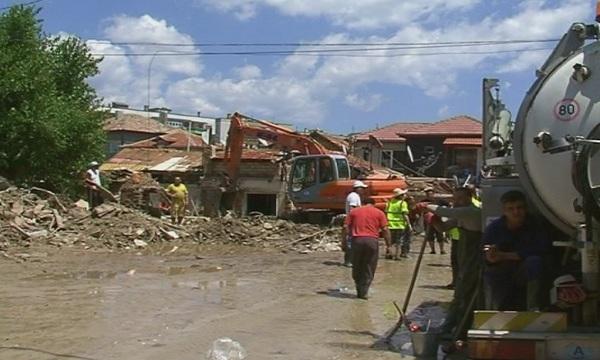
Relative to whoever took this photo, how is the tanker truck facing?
facing away from the viewer

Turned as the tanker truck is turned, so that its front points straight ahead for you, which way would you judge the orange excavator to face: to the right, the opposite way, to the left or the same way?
to the left

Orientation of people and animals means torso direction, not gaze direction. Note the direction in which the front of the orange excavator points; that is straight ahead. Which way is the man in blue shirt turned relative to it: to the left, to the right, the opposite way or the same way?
to the left

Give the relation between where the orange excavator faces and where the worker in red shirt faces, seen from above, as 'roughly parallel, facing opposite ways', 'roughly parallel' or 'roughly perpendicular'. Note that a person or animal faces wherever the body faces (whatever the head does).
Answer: roughly perpendicular

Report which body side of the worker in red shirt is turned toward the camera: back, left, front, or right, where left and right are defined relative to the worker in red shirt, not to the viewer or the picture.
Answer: back

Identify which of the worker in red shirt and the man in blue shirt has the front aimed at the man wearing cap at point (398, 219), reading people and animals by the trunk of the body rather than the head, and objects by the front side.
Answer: the worker in red shirt

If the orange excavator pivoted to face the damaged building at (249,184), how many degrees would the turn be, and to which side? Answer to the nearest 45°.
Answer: approximately 45° to its right

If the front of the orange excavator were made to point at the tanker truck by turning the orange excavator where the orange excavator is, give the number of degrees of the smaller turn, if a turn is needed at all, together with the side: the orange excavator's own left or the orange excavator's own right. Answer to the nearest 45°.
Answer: approximately 90° to the orange excavator's own left

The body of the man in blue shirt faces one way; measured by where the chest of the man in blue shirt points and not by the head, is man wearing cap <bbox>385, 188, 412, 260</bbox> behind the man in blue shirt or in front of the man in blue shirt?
behind

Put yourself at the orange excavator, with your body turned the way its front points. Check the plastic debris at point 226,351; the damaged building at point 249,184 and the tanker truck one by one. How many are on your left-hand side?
2

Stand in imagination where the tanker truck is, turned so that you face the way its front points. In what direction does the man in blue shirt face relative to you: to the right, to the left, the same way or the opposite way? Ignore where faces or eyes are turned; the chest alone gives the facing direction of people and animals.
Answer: the opposite way

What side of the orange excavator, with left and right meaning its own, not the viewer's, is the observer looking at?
left
